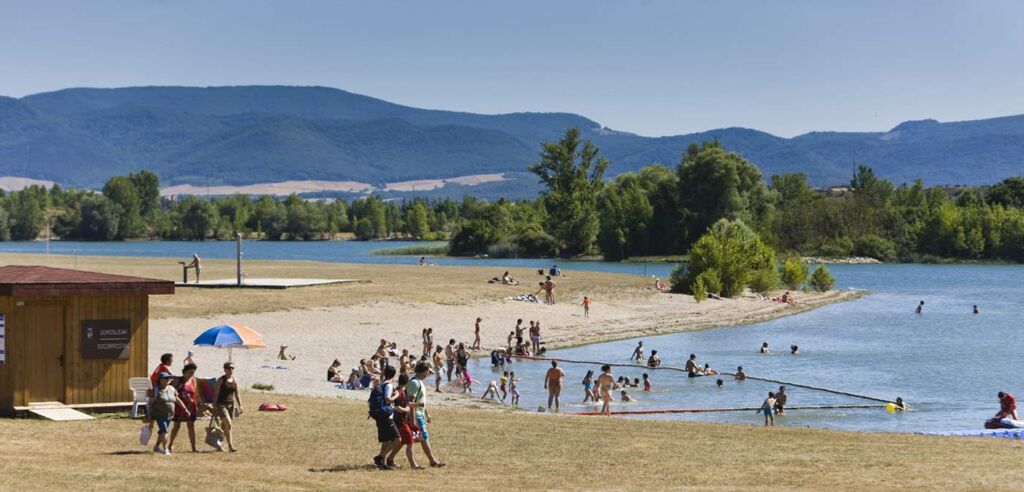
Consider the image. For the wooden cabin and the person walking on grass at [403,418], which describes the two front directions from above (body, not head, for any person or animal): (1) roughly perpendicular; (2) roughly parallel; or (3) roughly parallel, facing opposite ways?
roughly perpendicular

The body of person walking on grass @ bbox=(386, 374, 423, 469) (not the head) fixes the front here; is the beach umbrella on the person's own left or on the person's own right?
on the person's own left

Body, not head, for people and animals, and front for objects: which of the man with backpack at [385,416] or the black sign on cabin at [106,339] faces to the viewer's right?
the man with backpack

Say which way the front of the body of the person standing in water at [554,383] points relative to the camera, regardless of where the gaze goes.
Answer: away from the camera

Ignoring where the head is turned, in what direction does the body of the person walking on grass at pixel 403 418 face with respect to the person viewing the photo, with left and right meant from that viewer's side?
facing to the right of the viewer

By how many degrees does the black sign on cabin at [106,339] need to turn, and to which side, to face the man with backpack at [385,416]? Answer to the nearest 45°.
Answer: approximately 45° to its left
